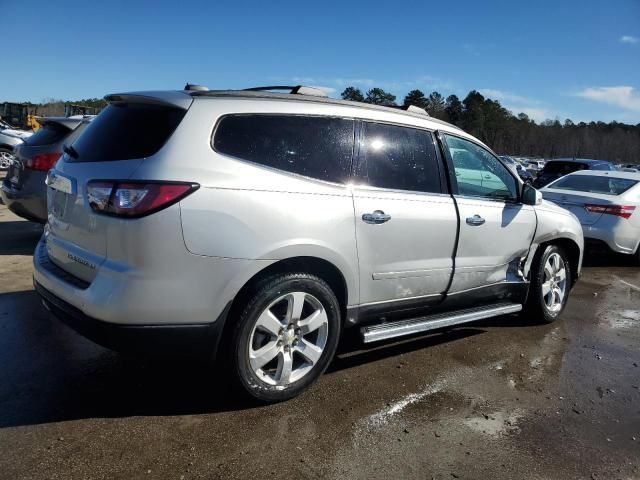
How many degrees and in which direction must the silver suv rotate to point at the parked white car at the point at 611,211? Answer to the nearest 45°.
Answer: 0° — it already faces it

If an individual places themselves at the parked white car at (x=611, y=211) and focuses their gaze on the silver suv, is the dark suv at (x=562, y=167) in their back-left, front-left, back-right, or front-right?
back-right

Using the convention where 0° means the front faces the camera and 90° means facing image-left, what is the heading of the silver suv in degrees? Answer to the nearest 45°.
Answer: approximately 225°

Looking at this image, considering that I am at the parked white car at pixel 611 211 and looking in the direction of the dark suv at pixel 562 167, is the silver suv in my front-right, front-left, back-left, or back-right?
back-left

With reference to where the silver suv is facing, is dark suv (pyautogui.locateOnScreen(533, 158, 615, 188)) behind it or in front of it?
in front
